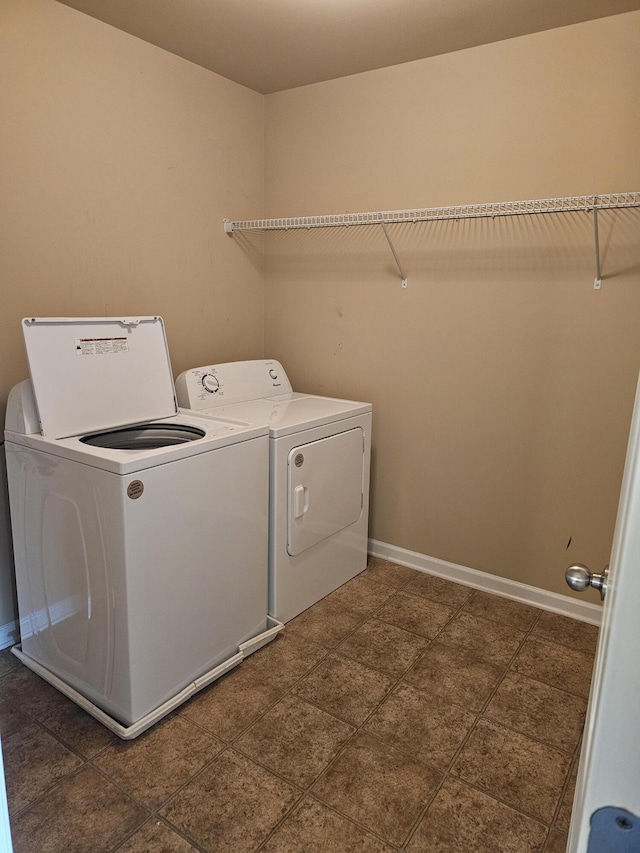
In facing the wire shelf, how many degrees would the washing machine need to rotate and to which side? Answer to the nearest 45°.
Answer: approximately 45° to its left

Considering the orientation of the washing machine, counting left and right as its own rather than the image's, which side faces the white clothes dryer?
left

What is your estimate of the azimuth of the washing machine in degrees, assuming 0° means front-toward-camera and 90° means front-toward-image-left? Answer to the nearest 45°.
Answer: approximately 315°

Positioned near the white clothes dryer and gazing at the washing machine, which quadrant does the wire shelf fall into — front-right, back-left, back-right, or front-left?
back-left

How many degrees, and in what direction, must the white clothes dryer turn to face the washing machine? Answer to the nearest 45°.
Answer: approximately 90° to its right

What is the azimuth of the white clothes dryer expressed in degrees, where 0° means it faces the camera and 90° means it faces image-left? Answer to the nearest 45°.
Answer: approximately 315°
